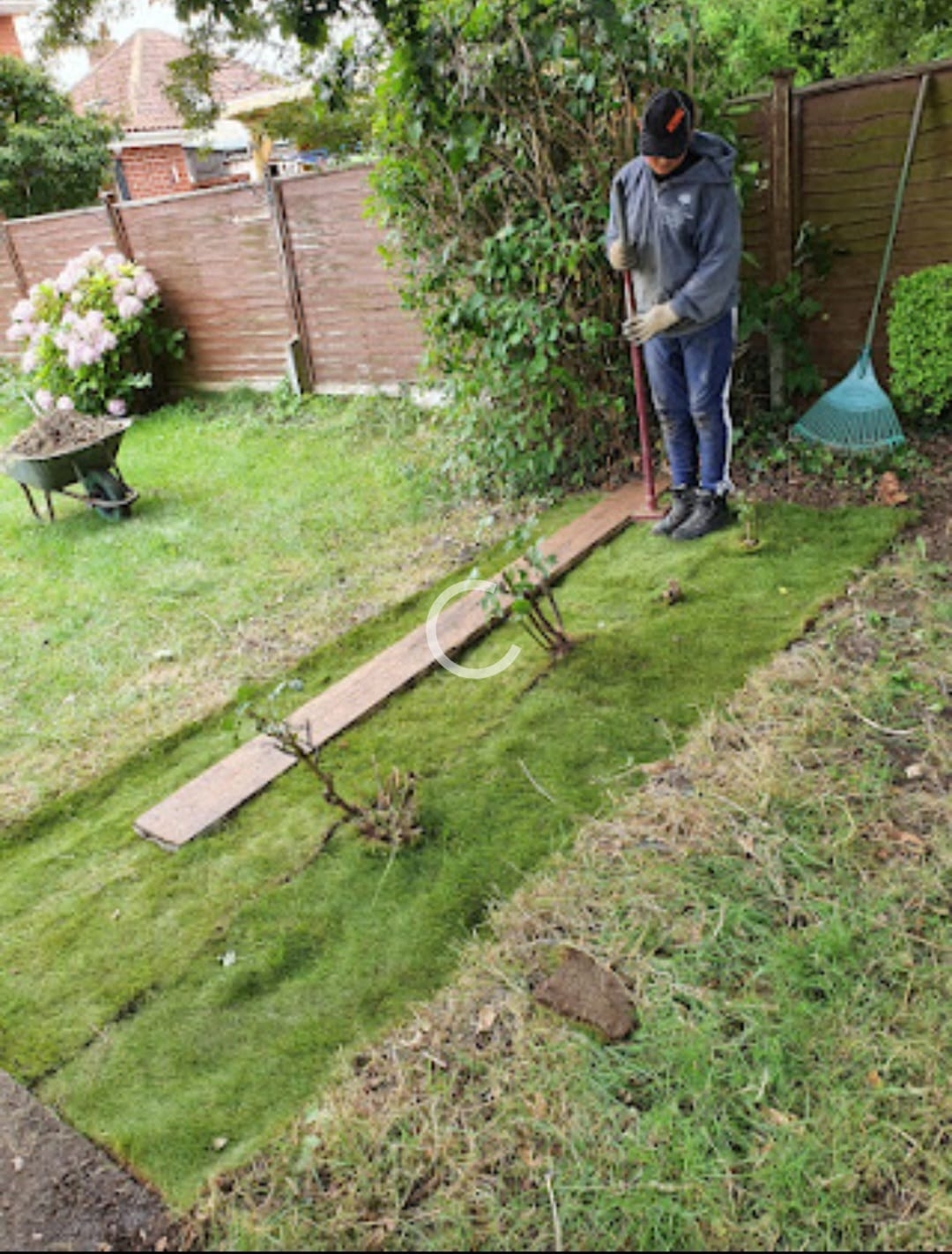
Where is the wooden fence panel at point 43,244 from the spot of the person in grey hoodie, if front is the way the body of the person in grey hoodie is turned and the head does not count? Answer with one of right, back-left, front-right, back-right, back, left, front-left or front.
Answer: right

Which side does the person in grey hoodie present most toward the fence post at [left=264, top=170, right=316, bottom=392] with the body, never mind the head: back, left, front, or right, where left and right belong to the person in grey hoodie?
right

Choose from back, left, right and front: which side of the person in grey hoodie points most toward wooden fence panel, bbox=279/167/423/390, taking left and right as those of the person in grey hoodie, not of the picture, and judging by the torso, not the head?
right

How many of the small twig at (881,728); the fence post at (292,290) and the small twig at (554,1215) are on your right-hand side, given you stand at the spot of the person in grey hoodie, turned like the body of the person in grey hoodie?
1

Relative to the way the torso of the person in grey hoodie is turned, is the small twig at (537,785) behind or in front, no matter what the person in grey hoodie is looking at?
in front

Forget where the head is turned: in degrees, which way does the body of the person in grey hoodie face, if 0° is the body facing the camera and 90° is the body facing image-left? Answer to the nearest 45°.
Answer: approximately 45°

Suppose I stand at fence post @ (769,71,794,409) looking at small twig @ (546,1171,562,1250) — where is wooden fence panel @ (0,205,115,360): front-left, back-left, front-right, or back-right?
back-right

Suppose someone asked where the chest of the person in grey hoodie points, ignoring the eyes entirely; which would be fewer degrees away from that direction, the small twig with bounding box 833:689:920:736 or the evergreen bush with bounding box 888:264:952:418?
the small twig

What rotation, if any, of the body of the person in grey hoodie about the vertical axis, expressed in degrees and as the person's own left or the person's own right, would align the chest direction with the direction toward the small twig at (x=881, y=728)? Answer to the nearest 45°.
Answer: approximately 45° to the person's own left

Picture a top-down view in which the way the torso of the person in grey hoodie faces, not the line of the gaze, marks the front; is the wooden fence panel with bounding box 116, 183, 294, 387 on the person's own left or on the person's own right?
on the person's own right

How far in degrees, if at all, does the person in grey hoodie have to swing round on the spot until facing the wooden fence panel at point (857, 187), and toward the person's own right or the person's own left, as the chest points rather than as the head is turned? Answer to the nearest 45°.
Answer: approximately 180°
